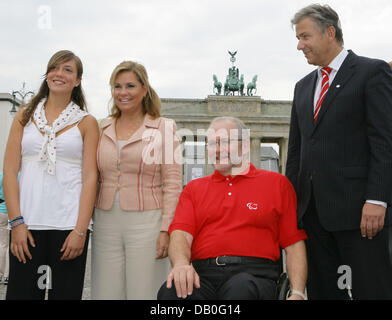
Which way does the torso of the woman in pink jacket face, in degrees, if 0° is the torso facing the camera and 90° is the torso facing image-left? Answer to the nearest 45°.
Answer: approximately 45°

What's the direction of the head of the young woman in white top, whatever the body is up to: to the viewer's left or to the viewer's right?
to the viewer's right

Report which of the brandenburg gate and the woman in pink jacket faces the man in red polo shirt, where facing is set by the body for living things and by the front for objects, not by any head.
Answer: the brandenburg gate

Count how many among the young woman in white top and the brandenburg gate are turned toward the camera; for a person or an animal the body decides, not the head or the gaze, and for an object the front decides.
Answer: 2

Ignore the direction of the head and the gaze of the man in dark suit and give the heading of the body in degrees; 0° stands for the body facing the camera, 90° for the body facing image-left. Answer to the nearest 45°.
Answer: approximately 45°

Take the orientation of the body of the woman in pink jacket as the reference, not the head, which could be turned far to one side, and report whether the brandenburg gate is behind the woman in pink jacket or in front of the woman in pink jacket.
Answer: behind

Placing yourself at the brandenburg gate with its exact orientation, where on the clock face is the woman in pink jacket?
The woman in pink jacket is roughly at 12 o'clock from the brandenburg gate.

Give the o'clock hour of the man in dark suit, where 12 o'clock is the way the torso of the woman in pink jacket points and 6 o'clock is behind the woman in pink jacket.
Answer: The man in dark suit is roughly at 8 o'clock from the woman in pink jacket.
